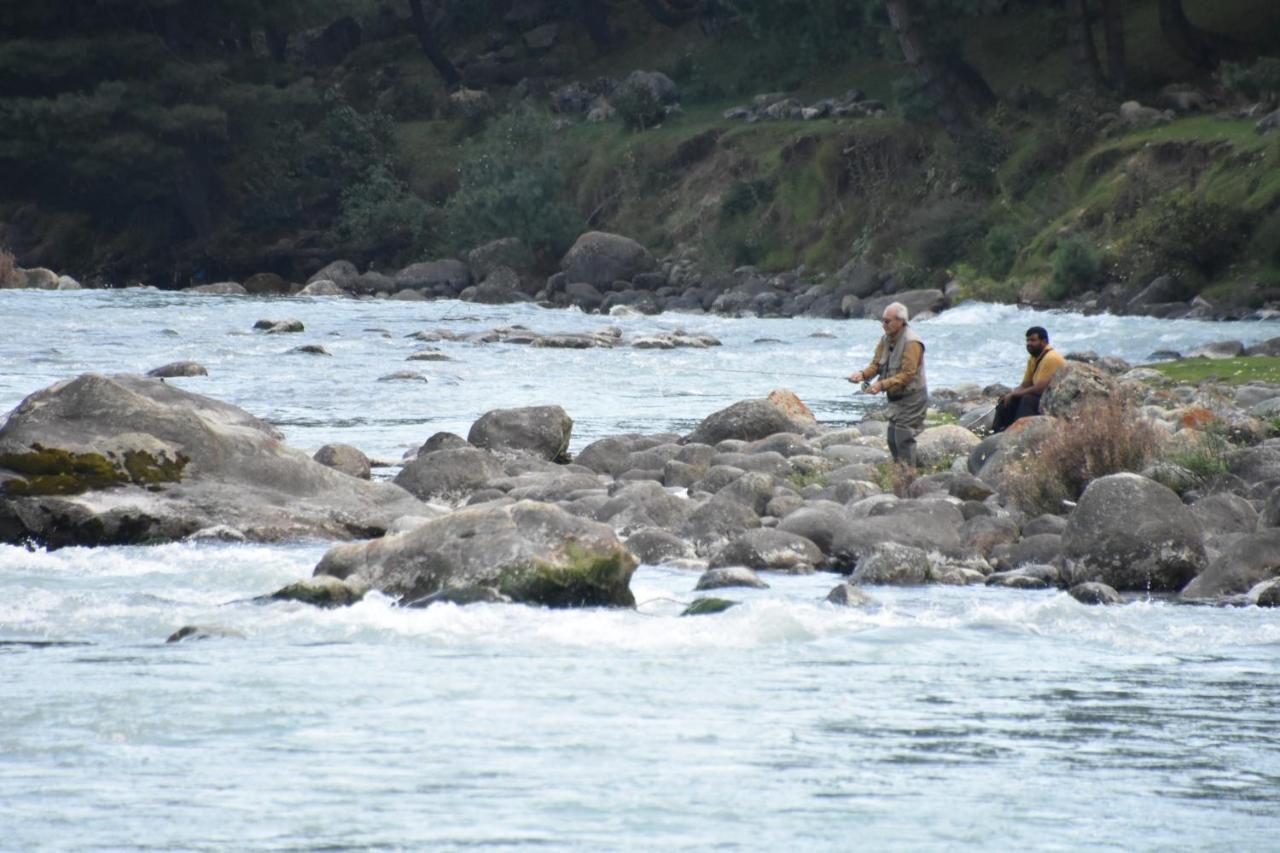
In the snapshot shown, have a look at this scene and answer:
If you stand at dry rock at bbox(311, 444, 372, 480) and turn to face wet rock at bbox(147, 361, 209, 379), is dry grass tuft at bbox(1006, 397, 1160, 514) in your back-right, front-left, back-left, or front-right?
back-right

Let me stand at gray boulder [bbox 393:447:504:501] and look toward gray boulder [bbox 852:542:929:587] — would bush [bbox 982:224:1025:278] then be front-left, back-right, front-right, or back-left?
back-left

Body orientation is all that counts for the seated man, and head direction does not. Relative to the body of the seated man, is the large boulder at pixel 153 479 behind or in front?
in front

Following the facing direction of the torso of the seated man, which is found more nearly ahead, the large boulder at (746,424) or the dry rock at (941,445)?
the dry rock

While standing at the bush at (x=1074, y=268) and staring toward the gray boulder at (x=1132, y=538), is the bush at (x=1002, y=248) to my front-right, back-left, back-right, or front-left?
back-right

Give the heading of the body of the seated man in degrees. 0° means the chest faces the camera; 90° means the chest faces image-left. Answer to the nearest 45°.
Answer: approximately 45°

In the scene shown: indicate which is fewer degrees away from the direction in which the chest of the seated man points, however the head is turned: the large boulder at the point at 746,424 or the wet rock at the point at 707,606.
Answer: the wet rock

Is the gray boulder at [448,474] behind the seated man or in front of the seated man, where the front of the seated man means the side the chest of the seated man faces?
in front

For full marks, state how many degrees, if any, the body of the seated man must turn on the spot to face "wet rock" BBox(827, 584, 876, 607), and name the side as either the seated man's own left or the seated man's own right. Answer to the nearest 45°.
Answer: approximately 45° to the seated man's own left

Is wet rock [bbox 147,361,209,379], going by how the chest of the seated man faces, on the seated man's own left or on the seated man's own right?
on the seated man's own right

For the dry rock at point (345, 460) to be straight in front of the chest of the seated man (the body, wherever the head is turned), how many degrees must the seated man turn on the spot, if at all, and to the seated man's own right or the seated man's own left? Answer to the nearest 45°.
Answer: approximately 45° to the seated man's own right
